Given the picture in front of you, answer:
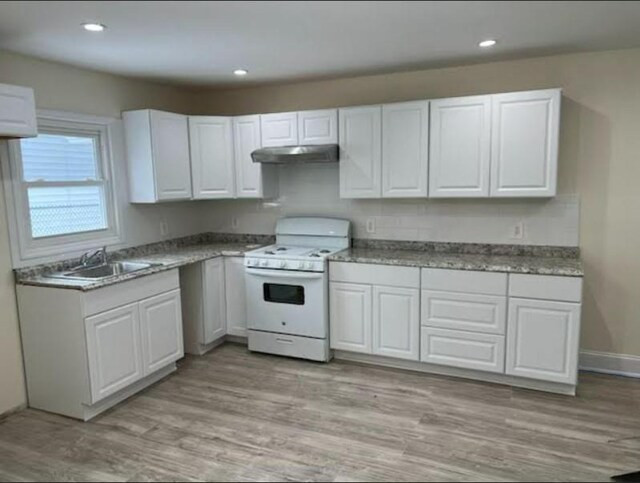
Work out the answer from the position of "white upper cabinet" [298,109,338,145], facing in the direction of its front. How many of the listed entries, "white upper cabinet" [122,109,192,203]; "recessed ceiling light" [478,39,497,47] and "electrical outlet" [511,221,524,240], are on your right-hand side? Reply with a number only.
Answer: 1

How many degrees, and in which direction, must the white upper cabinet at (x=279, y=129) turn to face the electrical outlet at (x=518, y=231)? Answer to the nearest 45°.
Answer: approximately 90° to its left

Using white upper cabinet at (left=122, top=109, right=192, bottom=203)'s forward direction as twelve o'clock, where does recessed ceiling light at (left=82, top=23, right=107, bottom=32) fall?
The recessed ceiling light is roughly at 2 o'clock from the white upper cabinet.

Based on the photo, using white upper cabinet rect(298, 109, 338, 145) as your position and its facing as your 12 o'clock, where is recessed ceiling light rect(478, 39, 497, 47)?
The recessed ceiling light is roughly at 10 o'clock from the white upper cabinet.

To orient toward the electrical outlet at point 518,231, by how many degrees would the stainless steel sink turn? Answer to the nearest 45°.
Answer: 0° — it already faces it

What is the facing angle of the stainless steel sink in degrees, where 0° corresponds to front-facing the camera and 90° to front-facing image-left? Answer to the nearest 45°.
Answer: approximately 315°

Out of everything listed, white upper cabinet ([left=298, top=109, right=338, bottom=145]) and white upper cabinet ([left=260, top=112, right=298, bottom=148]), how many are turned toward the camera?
2

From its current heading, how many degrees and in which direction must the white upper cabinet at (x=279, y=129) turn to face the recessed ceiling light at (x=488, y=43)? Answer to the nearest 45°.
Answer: approximately 45° to its left

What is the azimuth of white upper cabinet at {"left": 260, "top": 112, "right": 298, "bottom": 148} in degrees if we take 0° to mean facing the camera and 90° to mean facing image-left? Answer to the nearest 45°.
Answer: approximately 0°
